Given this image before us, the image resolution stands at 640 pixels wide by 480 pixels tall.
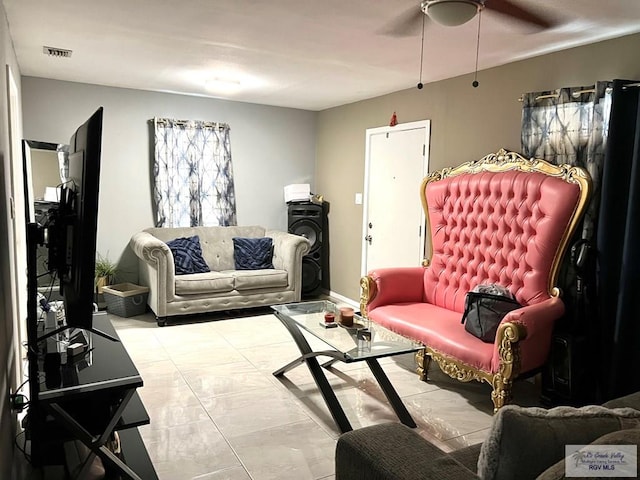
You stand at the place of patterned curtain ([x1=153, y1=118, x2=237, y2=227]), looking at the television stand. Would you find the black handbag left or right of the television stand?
left

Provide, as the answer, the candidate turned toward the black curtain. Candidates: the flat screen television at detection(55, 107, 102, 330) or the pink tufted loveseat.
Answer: the flat screen television

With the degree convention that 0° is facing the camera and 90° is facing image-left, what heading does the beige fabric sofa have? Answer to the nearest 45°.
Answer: approximately 315°

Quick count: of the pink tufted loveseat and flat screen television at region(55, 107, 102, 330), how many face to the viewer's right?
1

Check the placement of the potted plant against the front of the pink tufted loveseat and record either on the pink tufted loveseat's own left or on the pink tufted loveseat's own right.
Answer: on the pink tufted loveseat's own right

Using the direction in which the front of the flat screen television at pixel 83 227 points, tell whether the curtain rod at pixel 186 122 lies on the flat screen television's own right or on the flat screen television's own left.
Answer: on the flat screen television's own left

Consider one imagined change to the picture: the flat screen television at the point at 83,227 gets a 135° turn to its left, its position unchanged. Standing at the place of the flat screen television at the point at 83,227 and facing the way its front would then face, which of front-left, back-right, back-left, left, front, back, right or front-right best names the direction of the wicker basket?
front-right

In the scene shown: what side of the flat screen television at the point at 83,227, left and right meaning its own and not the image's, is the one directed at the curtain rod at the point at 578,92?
front

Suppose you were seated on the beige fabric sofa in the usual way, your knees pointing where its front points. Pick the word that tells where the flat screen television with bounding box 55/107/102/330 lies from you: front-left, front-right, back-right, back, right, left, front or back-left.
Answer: front-right

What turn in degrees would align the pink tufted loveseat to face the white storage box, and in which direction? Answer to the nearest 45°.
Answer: approximately 90° to its right

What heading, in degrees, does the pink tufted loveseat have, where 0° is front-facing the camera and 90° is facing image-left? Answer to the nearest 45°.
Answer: approximately 45°

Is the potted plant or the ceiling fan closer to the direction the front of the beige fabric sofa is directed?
the ceiling fan

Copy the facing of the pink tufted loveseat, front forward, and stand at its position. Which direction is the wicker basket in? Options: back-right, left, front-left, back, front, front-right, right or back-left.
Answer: front-right

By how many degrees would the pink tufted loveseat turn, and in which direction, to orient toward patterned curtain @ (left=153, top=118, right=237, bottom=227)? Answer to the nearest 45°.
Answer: approximately 45° to its right

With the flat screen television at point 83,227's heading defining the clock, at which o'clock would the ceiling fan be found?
The ceiling fan is roughly at 12 o'clock from the flat screen television.

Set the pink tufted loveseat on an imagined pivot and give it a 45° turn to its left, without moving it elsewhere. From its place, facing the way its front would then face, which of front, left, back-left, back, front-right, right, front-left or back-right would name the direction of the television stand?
front-right

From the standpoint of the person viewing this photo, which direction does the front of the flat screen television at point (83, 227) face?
facing to the right of the viewer

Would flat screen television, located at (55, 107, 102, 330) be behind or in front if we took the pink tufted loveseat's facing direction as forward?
in front
